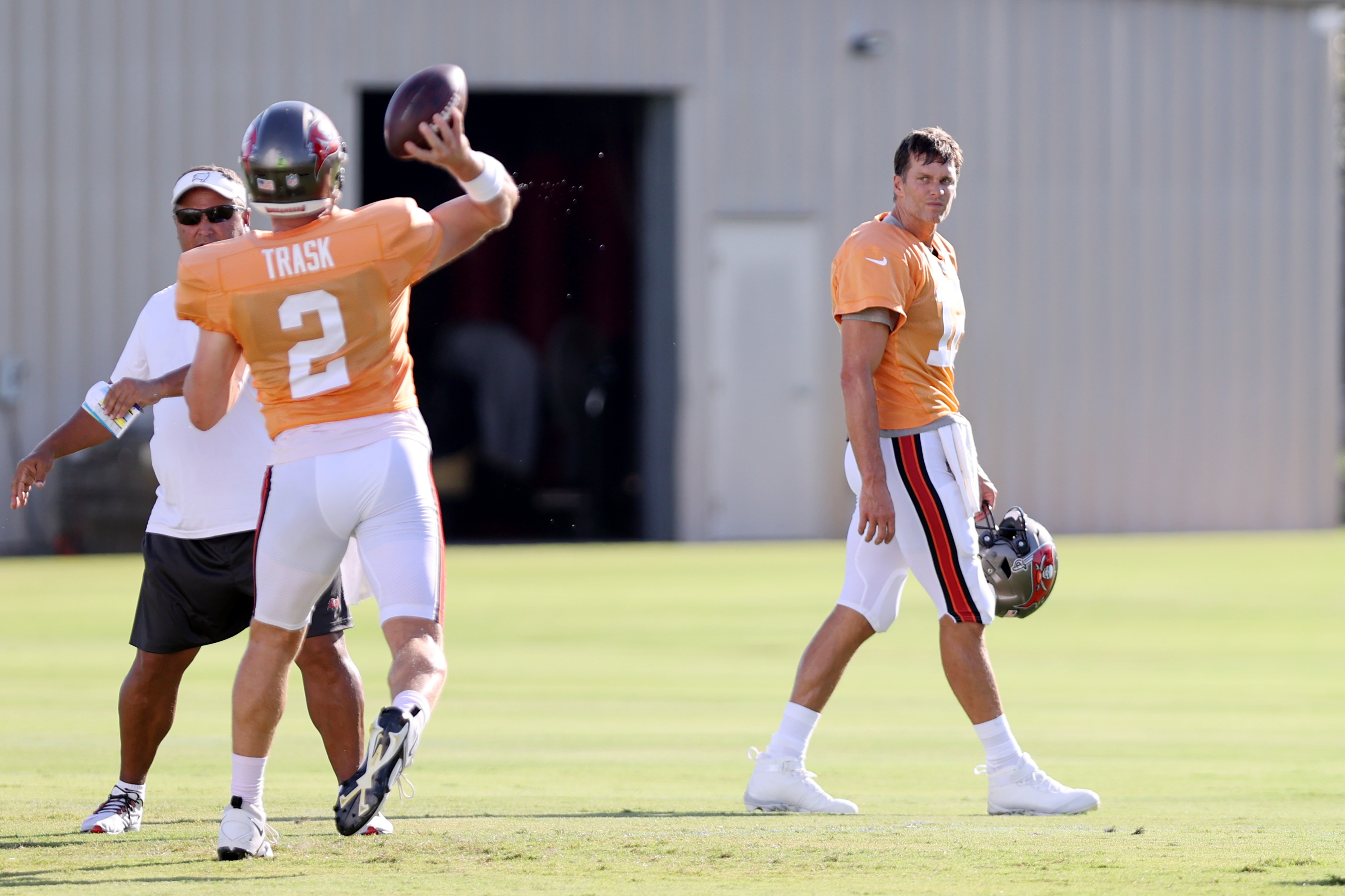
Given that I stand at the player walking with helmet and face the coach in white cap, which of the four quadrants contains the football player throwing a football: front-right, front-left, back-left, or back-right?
front-left

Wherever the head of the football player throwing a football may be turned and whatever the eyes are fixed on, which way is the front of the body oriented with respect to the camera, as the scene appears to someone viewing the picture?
away from the camera

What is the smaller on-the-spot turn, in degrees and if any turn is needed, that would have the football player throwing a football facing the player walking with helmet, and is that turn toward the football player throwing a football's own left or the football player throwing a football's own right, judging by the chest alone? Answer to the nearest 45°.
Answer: approximately 45° to the football player throwing a football's own right

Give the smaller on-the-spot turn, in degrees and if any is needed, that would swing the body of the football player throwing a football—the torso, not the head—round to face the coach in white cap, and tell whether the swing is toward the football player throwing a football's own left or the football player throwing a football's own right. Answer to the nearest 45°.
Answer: approximately 45° to the football player throwing a football's own left

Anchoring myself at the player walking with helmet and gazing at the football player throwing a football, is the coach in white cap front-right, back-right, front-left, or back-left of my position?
front-right
